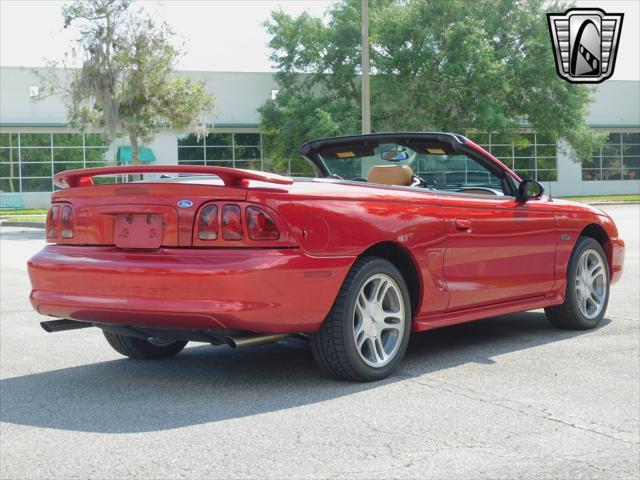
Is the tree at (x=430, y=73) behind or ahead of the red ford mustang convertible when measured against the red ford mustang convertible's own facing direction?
ahead

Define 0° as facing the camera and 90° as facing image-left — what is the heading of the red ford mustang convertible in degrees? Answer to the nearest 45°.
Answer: approximately 225°

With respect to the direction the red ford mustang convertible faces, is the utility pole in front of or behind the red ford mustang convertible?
in front
